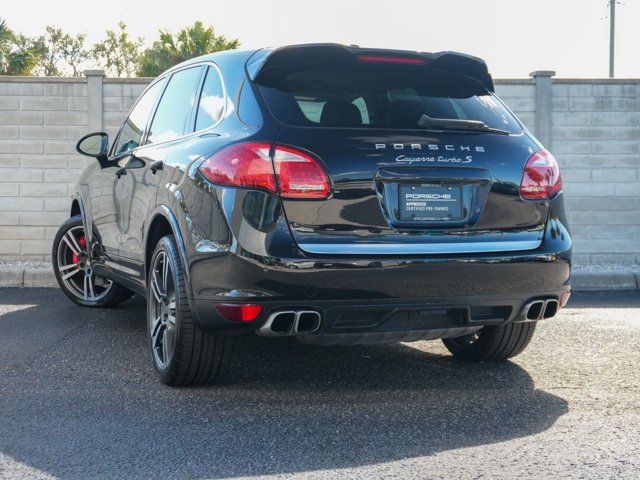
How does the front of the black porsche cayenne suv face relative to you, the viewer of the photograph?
facing away from the viewer and to the left of the viewer

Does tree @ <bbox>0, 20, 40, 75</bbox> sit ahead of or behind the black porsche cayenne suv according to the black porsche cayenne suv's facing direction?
ahead
